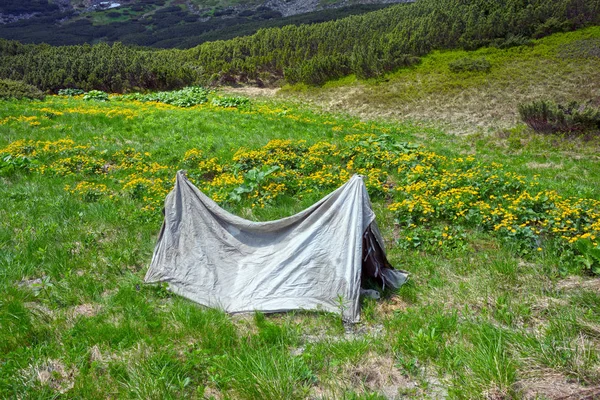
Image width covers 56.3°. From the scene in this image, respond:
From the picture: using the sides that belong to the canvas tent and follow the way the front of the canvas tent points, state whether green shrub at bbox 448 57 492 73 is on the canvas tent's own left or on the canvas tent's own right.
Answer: on the canvas tent's own left
